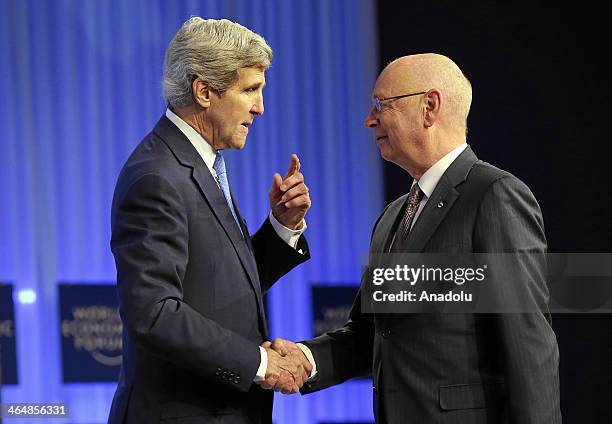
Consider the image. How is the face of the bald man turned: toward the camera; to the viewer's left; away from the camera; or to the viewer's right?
to the viewer's left

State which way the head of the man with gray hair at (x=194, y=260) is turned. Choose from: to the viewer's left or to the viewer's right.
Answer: to the viewer's right

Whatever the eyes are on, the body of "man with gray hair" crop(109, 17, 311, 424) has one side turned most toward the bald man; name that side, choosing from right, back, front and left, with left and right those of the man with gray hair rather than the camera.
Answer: front

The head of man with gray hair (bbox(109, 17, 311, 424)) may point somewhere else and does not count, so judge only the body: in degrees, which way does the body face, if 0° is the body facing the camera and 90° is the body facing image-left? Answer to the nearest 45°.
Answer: approximately 270°
